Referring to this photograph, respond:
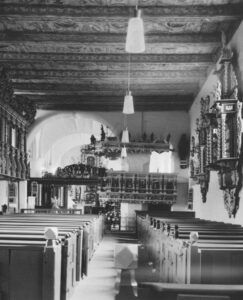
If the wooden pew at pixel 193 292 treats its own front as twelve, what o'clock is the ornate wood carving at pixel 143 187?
The ornate wood carving is roughly at 12 o'clock from the wooden pew.

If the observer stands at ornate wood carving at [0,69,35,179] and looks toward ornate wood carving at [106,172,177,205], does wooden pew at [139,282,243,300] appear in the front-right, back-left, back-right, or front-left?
back-right

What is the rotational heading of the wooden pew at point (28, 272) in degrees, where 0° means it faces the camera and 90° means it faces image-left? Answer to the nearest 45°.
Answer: approximately 180°

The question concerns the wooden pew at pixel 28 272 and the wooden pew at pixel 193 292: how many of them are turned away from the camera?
2

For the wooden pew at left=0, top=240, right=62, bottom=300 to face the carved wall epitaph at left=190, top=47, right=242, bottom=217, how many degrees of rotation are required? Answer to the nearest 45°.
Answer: approximately 45° to its right

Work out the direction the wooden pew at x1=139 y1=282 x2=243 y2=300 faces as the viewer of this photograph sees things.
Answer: facing away from the viewer

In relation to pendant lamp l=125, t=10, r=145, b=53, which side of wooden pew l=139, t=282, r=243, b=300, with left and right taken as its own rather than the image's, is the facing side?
front
